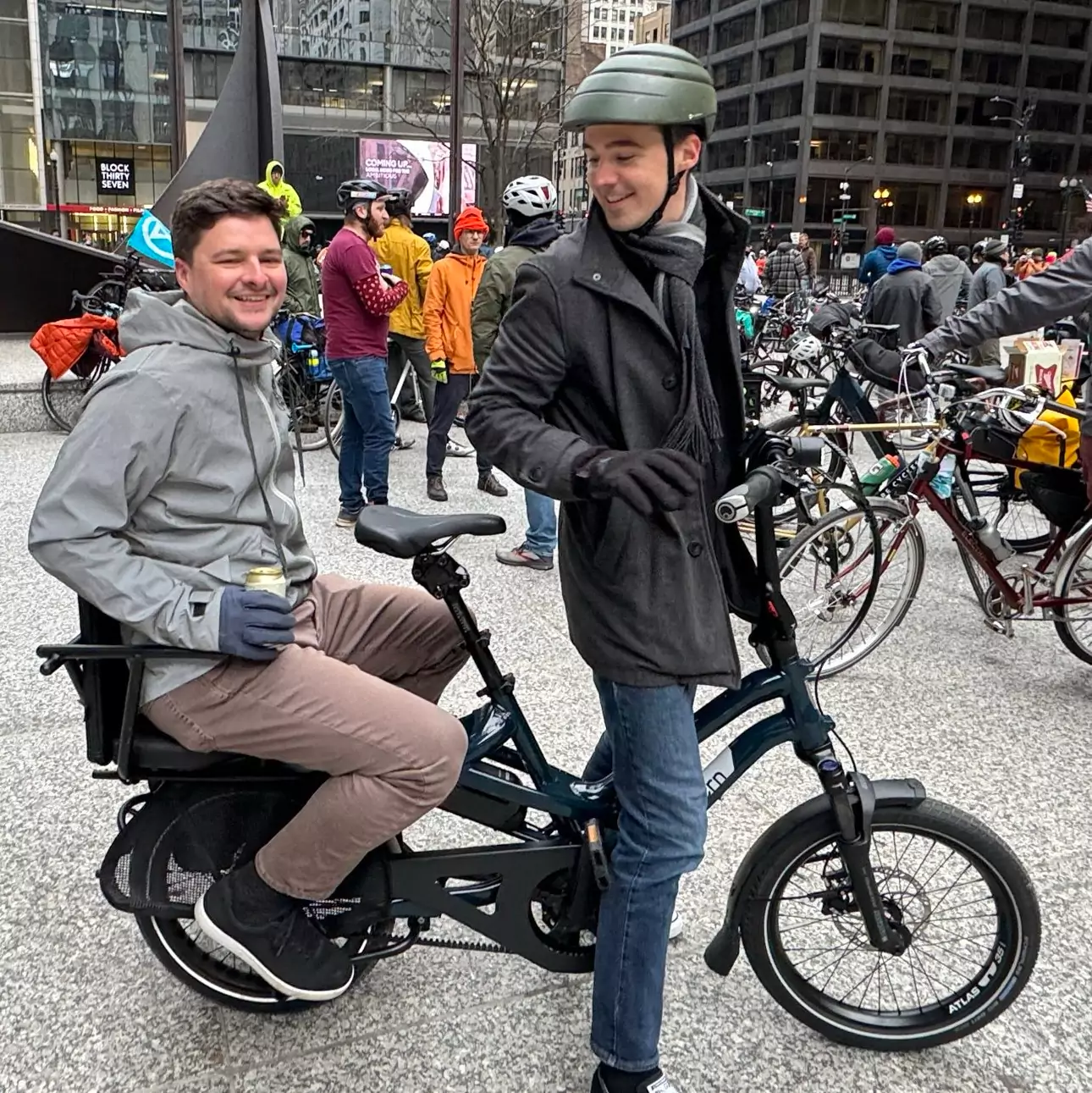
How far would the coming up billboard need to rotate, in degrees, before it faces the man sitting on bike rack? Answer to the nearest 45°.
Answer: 0° — it already faces them

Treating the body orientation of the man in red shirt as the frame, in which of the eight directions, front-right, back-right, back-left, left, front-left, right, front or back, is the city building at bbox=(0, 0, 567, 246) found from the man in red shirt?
front-left

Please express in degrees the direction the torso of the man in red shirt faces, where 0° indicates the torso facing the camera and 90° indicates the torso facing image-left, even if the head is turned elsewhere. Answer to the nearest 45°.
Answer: approximately 225°

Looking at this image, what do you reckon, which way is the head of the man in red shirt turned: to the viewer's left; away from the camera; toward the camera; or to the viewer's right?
to the viewer's right

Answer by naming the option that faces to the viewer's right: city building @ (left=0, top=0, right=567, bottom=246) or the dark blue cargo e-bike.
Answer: the dark blue cargo e-bike

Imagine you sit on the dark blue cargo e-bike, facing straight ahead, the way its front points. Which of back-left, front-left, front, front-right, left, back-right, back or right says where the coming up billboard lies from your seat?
left

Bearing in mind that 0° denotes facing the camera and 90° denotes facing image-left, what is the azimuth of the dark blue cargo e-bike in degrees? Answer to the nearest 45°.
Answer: approximately 270°

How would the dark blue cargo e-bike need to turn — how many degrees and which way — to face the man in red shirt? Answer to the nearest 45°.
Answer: approximately 90° to its left

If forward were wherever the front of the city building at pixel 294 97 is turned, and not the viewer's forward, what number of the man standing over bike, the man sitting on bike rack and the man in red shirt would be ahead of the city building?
3
